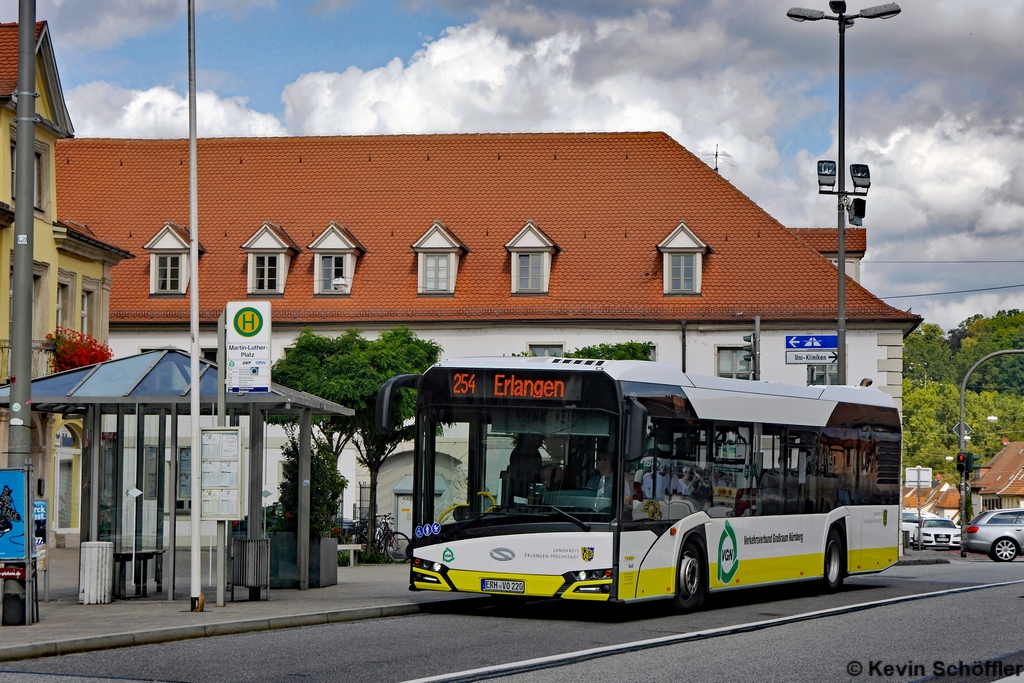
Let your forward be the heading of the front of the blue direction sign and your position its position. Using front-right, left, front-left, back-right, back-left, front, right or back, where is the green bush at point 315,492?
front-right

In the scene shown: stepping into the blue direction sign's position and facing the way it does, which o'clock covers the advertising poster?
The advertising poster is roughly at 1 o'clock from the blue direction sign.

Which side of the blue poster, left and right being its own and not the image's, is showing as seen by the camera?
front

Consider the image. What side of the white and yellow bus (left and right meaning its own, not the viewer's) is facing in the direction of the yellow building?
right

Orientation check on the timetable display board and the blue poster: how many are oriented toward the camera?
2

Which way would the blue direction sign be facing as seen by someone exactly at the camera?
facing the viewer

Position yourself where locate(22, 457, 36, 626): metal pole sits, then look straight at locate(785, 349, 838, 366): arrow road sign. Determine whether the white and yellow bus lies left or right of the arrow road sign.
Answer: right

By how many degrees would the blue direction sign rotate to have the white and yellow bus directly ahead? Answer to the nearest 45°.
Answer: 0° — it already faces it

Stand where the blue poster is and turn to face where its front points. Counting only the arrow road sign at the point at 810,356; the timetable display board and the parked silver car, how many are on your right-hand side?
0

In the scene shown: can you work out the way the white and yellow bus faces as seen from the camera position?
facing the viewer and to the left of the viewer

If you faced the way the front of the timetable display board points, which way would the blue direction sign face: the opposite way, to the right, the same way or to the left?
the same way

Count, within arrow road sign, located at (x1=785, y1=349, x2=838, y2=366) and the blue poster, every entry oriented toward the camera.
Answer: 2
